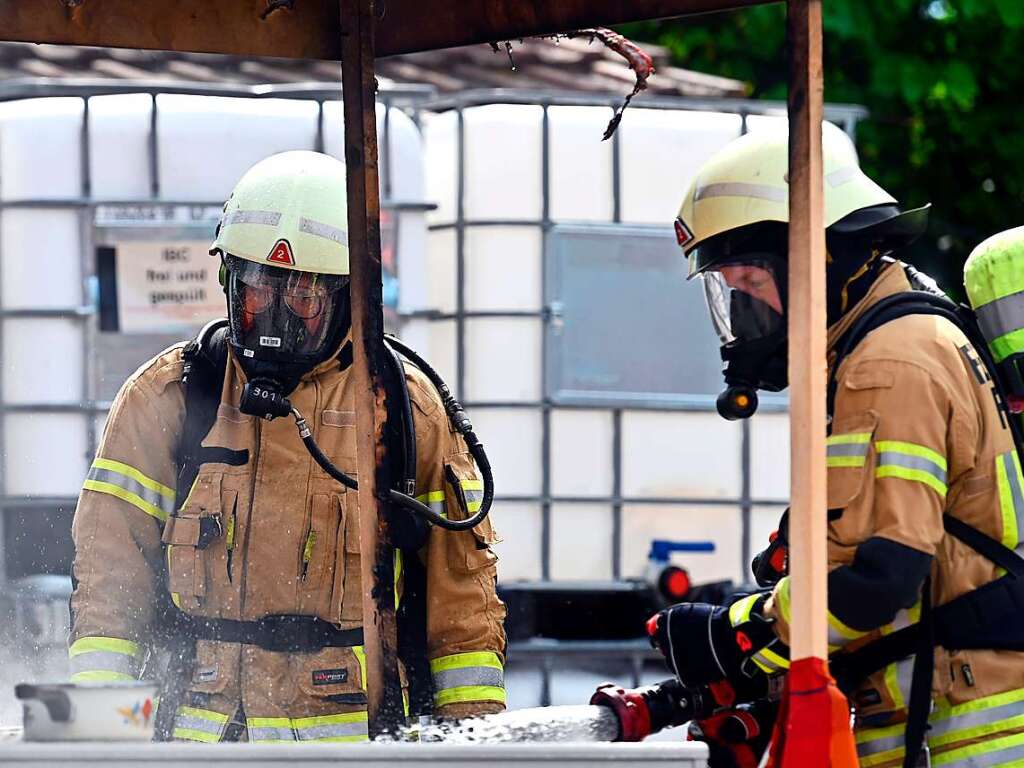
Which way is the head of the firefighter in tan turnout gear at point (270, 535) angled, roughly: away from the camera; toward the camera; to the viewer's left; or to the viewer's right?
toward the camera

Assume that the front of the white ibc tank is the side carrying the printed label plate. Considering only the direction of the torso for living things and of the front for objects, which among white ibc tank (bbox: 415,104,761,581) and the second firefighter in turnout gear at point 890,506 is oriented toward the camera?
the white ibc tank

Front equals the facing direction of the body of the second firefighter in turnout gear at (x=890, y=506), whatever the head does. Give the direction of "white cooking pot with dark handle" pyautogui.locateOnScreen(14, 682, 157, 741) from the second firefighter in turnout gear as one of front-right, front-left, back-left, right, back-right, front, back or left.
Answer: front-left

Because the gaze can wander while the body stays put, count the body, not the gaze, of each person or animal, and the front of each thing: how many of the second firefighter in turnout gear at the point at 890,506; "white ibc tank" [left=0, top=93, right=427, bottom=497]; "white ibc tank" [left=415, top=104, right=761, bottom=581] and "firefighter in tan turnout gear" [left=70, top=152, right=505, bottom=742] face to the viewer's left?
1

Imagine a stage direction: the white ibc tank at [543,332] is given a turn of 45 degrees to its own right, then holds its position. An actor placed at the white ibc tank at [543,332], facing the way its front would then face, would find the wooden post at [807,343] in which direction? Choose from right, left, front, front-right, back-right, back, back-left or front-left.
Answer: front-left

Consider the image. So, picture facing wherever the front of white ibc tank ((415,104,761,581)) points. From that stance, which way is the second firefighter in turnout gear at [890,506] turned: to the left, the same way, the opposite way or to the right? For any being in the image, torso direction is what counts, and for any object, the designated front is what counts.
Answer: to the right

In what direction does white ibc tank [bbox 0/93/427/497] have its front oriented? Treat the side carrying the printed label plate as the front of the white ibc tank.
toward the camera

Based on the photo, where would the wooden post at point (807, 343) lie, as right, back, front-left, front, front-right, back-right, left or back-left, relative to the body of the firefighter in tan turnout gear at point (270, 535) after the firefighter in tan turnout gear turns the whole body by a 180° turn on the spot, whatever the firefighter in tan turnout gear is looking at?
back-right

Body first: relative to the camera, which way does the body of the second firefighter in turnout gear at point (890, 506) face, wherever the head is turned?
to the viewer's left

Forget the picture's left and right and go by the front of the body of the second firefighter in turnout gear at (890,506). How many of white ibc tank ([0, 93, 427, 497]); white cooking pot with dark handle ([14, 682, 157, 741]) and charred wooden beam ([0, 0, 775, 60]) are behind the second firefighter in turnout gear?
0

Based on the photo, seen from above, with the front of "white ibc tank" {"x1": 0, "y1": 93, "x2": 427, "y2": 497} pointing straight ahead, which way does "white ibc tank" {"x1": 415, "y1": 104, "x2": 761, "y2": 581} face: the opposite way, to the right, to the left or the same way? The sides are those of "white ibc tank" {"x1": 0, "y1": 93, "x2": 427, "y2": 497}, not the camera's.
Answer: the same way

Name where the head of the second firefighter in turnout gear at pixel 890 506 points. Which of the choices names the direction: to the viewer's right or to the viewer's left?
to the viewer's left

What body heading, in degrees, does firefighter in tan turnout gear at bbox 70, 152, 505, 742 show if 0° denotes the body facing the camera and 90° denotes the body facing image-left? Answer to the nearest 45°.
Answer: approximately 0°

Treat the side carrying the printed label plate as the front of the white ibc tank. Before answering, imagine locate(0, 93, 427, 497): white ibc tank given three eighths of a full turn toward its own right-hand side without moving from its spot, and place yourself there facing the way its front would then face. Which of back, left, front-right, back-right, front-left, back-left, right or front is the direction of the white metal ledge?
back-left

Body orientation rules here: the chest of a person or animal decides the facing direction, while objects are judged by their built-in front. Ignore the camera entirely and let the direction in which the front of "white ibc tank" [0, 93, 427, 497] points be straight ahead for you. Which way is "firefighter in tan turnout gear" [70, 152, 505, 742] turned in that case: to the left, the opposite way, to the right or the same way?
the same way

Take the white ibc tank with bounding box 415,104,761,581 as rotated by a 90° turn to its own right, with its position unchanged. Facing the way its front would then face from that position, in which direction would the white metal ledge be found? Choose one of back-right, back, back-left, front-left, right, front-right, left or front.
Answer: left
